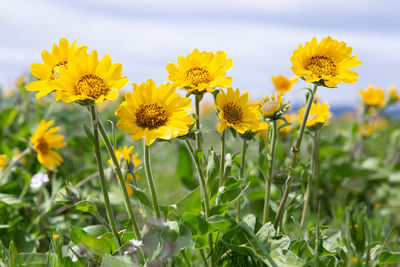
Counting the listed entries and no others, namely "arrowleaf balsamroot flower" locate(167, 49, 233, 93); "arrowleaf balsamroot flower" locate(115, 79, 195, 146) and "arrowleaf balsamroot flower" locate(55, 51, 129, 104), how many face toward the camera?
3

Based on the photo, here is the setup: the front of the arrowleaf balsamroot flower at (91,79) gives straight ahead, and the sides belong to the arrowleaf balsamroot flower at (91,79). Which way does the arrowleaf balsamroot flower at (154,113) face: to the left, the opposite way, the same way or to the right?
the same way

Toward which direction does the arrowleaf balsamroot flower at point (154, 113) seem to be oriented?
toward the camera

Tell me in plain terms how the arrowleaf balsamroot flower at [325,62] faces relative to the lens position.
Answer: facing the viewer

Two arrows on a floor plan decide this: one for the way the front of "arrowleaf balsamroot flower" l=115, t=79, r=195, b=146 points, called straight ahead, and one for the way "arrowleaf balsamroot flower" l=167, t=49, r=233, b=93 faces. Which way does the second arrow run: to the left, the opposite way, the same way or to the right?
the same way

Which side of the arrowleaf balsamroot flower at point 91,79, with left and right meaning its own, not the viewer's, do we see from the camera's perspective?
front

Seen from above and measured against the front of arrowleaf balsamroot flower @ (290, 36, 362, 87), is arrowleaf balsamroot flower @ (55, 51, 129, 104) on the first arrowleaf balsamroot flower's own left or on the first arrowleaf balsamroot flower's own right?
on the first arrowleaf balsamroot flower's own right

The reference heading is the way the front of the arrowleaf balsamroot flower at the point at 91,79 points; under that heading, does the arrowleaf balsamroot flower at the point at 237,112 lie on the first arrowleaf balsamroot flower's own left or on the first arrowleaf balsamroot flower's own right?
on the first arrowleaf balsamroot flower's own left

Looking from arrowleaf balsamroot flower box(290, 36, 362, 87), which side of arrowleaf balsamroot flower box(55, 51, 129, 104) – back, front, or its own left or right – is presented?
left
